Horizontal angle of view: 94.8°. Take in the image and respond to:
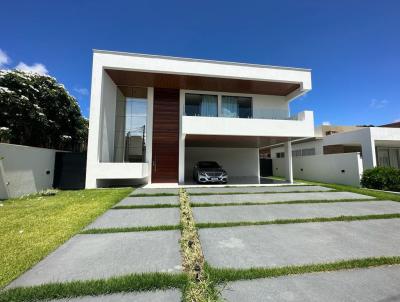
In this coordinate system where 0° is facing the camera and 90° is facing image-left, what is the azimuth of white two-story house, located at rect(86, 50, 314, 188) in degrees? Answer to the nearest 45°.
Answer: approximately 0°

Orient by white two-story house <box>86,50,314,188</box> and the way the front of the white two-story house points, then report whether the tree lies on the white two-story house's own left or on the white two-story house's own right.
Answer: on the white two-story house's own right

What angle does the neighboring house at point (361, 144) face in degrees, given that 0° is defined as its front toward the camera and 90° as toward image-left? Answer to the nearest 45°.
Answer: approximately 0°

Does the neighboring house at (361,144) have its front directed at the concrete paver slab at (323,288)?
yes

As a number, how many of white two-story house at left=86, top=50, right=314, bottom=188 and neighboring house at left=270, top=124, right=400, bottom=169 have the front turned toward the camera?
2

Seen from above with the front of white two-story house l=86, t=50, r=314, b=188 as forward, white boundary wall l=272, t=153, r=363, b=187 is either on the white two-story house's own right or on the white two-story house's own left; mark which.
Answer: on the white two-story house's own left

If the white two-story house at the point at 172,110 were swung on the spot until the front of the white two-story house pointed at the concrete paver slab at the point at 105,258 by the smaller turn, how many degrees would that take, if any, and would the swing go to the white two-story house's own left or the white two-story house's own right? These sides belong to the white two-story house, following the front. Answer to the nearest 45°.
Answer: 0° — it already faces it

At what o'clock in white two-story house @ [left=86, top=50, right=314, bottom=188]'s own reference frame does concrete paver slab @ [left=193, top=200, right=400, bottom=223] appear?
The concrete paver slab is roughly at 11 o'clock from the white two-story house.

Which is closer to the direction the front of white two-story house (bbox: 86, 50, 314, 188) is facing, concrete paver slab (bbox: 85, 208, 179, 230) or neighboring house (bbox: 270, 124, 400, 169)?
the concrete paver slab
